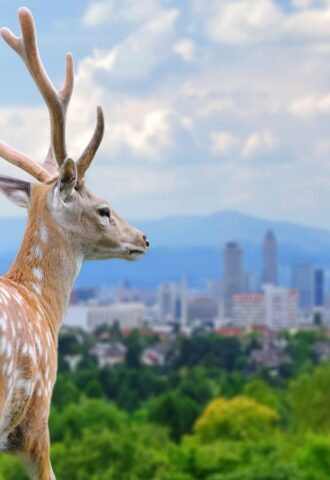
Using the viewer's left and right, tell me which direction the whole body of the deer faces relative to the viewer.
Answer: facing away from the viewer and to the right of the viewer
